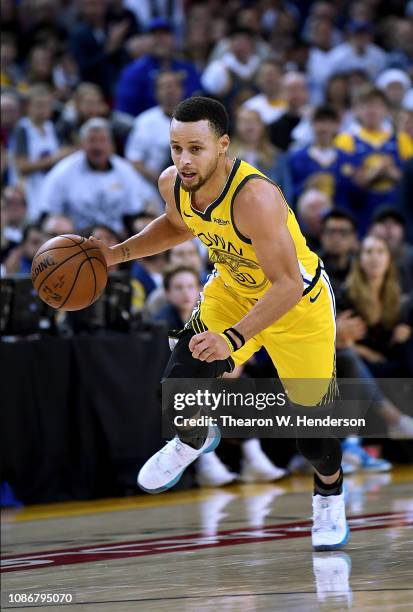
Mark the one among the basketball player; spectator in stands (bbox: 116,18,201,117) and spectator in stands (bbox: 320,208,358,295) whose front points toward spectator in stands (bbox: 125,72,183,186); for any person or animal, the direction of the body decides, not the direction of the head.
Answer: spectator in stands (bbox: 116,18,201,117)

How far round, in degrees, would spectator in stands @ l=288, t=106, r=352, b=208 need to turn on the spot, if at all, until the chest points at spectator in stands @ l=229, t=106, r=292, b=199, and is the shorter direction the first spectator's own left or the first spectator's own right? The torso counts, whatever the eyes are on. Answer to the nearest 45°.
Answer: approximately 45° to the first spectator's own right

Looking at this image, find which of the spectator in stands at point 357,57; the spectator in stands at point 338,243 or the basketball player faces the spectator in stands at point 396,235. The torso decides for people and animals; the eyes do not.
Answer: the spectator in stands at point 357,57

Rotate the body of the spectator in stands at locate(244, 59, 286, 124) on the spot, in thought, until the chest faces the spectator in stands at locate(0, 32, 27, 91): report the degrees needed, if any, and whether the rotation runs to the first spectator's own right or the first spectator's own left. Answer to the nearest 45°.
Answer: approximately 90° to the first spectator's own right

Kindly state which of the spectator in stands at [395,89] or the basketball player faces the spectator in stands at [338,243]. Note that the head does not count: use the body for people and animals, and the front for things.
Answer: the spectator in stands at [395,89]

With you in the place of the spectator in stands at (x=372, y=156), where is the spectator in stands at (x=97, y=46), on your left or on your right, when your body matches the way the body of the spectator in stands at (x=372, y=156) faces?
on your right

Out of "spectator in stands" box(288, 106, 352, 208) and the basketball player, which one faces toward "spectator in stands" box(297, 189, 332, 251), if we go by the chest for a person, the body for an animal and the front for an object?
"spectator in stands" box(288, 106, 352, 208)
